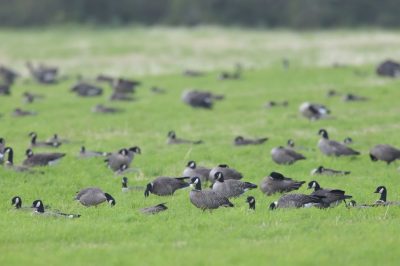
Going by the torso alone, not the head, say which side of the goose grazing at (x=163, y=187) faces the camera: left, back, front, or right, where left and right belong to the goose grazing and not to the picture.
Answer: left

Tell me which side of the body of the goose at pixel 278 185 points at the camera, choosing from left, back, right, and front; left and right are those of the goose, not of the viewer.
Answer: left

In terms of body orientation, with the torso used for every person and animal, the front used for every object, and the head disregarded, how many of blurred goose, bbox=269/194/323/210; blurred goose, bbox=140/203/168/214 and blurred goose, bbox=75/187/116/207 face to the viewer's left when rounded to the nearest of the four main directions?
1

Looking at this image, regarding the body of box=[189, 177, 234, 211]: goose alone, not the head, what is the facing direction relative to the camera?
to the viewer's left

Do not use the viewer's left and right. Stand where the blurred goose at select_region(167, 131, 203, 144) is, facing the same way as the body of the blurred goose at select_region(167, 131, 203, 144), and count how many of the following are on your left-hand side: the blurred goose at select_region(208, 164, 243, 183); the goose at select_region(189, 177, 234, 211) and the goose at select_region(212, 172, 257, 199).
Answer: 3

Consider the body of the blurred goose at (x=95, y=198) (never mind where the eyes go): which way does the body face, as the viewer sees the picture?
to the viewer's right

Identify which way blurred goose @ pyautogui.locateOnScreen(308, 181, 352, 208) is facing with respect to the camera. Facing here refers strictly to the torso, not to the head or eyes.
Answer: to the viewer's left

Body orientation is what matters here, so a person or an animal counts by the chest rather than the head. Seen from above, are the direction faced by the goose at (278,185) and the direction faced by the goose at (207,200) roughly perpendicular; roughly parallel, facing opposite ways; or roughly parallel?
roughly parallel

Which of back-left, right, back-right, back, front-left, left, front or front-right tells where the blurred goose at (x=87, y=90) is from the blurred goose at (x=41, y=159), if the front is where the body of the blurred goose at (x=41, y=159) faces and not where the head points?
right

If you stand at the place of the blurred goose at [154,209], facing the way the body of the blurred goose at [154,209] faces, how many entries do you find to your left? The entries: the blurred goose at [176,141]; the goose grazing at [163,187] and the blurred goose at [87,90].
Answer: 3

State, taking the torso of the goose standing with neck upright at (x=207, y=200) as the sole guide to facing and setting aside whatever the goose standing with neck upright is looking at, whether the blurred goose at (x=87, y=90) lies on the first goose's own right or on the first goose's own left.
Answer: on the first goose's own right

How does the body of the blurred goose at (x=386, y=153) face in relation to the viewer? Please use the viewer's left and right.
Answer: facing to the left of the viewer

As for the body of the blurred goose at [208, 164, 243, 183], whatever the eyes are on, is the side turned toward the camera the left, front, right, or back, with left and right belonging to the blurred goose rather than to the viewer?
left

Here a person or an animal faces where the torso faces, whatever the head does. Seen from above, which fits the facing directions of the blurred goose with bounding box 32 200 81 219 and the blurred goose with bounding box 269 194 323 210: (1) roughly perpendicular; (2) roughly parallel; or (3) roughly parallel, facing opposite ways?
roughly parallel

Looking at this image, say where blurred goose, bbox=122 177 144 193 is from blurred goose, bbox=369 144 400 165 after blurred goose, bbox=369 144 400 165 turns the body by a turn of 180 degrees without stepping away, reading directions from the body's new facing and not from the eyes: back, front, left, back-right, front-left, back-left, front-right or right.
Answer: back-right

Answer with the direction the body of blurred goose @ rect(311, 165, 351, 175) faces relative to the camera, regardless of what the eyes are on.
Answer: to the viewer's left
